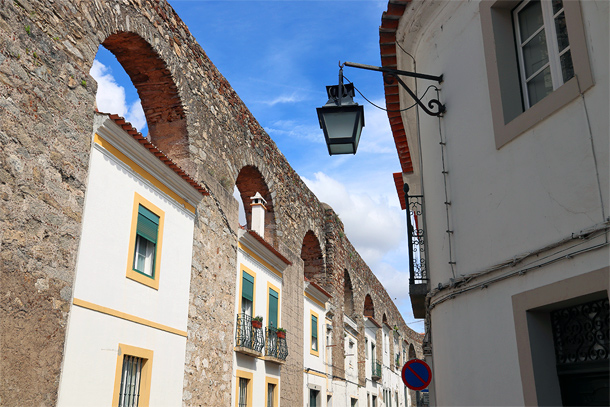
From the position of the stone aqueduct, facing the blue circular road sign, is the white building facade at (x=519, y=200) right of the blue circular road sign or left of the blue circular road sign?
right

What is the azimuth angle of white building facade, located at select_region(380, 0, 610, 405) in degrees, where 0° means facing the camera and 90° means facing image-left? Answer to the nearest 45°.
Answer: approximately 45°

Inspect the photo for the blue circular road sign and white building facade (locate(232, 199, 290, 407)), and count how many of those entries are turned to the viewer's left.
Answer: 0

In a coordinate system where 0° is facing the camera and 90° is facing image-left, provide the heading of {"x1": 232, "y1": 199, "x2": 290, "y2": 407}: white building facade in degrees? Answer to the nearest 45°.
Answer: approximately 315°

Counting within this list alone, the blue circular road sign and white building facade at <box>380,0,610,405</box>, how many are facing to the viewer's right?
0

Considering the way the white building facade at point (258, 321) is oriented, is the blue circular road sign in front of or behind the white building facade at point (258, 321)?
in front

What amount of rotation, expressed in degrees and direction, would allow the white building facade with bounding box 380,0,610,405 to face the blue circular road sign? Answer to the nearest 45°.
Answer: approximately 135° to its right

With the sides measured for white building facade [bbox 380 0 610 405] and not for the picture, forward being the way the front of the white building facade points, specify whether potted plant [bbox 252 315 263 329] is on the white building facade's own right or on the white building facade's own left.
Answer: on the white building facade's own right

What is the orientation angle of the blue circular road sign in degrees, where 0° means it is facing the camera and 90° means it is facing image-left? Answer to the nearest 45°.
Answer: approximately 0°

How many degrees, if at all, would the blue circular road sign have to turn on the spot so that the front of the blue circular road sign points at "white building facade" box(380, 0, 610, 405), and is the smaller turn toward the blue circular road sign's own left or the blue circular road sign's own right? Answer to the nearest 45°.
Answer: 0° — it already faces it

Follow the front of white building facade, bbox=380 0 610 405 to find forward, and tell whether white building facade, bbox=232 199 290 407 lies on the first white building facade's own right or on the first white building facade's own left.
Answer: on the first white building facade's own right
